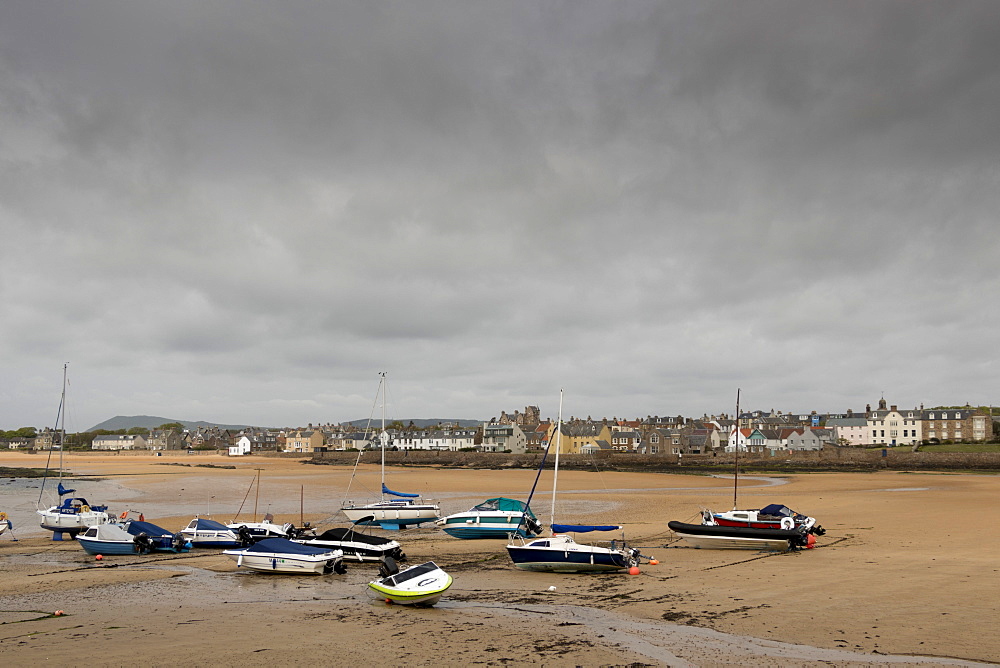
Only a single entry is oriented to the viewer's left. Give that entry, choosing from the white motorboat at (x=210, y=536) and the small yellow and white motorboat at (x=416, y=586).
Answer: the white motorboat

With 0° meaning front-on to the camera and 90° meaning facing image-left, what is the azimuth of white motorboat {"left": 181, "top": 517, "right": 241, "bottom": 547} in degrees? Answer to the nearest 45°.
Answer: approximately 90°

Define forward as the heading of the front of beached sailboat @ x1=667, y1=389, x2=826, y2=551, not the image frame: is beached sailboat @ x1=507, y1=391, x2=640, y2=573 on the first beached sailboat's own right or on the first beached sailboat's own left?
on the first beached sailboat's own left

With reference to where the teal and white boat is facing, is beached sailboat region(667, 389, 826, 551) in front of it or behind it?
behind

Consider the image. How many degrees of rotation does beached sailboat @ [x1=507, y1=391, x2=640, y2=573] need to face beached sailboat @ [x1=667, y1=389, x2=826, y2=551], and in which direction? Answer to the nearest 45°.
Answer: approximately 135° to its right

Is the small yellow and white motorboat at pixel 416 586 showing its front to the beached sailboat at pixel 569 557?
no

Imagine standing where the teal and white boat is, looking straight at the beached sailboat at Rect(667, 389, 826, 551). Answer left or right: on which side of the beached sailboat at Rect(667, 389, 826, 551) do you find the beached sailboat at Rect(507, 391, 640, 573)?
right

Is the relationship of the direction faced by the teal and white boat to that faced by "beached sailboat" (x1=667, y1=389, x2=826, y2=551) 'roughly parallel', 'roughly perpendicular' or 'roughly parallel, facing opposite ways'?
roughly parallel

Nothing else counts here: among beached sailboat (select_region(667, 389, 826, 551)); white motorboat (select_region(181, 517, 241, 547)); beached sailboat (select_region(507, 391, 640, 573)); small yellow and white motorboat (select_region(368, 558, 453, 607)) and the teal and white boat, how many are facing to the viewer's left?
4

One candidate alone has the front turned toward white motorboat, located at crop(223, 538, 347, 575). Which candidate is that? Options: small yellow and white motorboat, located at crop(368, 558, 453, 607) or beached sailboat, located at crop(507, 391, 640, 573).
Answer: beached sailboat, located at crop(507, 391, 640, 573)

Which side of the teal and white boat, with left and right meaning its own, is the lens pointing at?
left

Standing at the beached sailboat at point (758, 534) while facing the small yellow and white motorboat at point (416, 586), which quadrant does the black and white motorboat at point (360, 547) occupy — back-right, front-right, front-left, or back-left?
front-right

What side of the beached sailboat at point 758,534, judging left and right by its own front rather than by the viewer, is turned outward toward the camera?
left

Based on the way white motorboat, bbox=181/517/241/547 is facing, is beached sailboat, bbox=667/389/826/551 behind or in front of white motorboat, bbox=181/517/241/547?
behind

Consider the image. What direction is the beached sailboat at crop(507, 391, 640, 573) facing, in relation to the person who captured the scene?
facing to the left of the viewer

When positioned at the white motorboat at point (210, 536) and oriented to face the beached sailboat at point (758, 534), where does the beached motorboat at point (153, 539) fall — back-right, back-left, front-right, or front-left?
back-right
